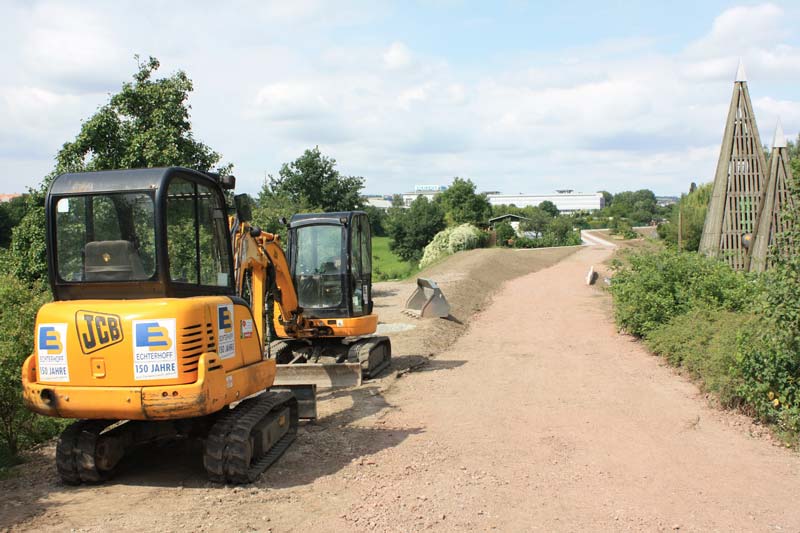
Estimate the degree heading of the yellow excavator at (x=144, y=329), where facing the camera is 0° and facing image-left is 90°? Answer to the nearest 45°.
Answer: approximately 225°

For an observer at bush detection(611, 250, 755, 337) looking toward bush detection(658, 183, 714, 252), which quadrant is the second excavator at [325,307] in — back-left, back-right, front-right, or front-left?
back-left

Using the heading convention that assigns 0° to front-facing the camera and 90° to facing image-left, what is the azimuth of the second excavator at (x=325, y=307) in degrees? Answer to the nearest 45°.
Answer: approximately 45°

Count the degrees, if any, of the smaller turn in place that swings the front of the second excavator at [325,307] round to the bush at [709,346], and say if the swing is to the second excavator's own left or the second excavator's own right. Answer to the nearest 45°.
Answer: approximately 135° to the second excavator's own left

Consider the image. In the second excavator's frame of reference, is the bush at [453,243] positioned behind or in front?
behind
